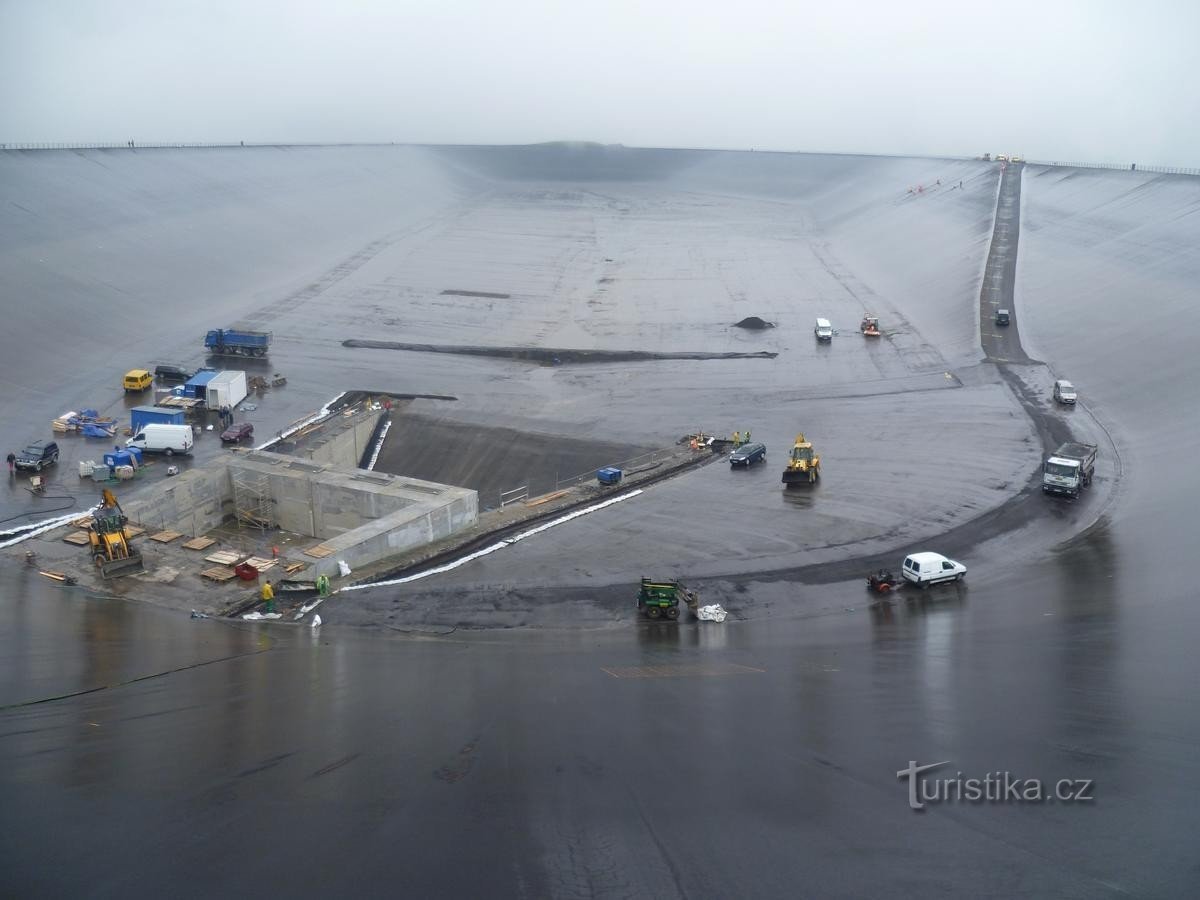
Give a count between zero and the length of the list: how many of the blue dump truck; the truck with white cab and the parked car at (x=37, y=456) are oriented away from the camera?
0

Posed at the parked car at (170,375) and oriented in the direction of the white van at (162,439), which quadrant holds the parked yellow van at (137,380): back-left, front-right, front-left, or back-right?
front-right

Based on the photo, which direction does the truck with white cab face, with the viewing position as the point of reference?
facing the viewer and to the left of the viewer

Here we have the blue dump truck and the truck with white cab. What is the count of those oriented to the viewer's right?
0

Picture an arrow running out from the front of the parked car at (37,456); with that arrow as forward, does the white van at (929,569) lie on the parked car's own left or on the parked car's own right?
on the parked car's own left

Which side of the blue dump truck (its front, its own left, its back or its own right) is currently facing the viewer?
left

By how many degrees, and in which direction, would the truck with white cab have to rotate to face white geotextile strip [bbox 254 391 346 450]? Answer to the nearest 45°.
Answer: approximately 45° to its right

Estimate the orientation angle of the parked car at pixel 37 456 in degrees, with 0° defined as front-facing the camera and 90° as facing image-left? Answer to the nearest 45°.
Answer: approximately 45°

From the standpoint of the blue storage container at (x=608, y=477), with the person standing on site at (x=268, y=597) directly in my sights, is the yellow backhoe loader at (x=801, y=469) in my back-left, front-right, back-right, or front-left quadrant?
back-left

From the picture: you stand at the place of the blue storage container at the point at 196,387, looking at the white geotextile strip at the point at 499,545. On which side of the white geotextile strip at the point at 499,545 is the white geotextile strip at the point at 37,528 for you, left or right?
right

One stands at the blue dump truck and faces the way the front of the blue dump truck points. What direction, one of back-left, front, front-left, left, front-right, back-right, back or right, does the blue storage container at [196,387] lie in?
left
